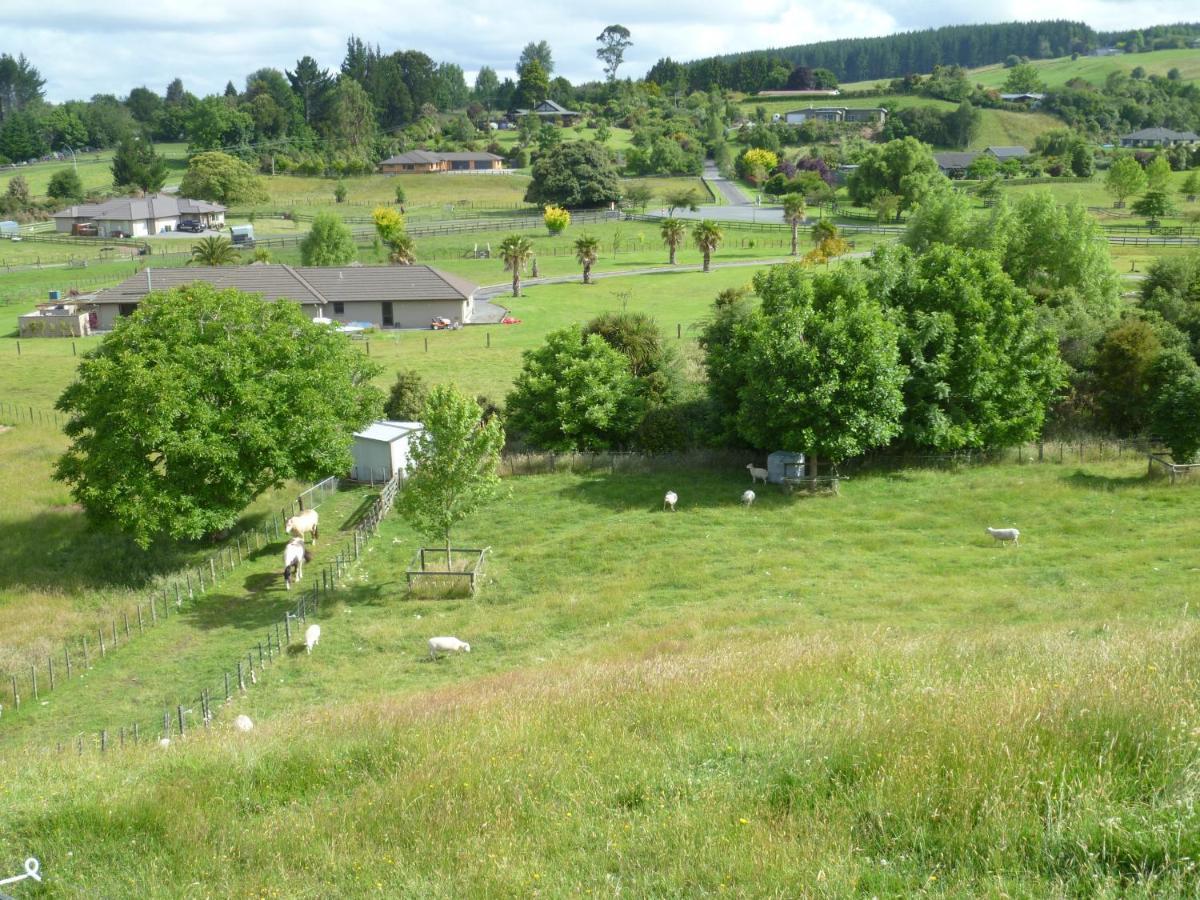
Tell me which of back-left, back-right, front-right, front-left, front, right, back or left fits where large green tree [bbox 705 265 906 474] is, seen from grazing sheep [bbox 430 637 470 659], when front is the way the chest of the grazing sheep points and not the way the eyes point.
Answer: front-left

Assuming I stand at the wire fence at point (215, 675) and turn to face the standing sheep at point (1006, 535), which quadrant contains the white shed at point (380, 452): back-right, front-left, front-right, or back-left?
front-left

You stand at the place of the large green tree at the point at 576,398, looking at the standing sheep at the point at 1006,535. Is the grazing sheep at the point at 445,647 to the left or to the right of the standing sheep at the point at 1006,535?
right

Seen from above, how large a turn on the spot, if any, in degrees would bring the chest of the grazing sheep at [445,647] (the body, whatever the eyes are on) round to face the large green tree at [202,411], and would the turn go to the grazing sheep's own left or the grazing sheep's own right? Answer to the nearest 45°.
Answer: approximately 135° to the grazing sheep's own left

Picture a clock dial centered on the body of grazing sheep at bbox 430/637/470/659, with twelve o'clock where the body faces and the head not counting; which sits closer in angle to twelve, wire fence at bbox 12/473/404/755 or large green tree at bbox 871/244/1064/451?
the large green tree

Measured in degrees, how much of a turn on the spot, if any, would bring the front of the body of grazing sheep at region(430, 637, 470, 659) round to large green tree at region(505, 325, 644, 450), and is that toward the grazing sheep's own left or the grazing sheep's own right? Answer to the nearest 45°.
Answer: approximately 90° to the grazing sheep's own left

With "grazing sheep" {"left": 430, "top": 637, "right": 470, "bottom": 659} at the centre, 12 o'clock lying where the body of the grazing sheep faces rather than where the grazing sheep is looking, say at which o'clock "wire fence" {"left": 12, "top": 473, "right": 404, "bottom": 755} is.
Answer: The wire fence is roughly at 6 o'clock from the grazing sheep.

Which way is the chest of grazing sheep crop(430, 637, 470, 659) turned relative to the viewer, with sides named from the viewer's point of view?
facing to the right of the viewer

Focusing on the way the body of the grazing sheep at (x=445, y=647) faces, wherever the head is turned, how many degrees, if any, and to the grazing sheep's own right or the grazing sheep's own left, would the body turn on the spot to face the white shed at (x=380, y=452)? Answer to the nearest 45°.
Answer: approximately 90° to the grazing sheep's own left
